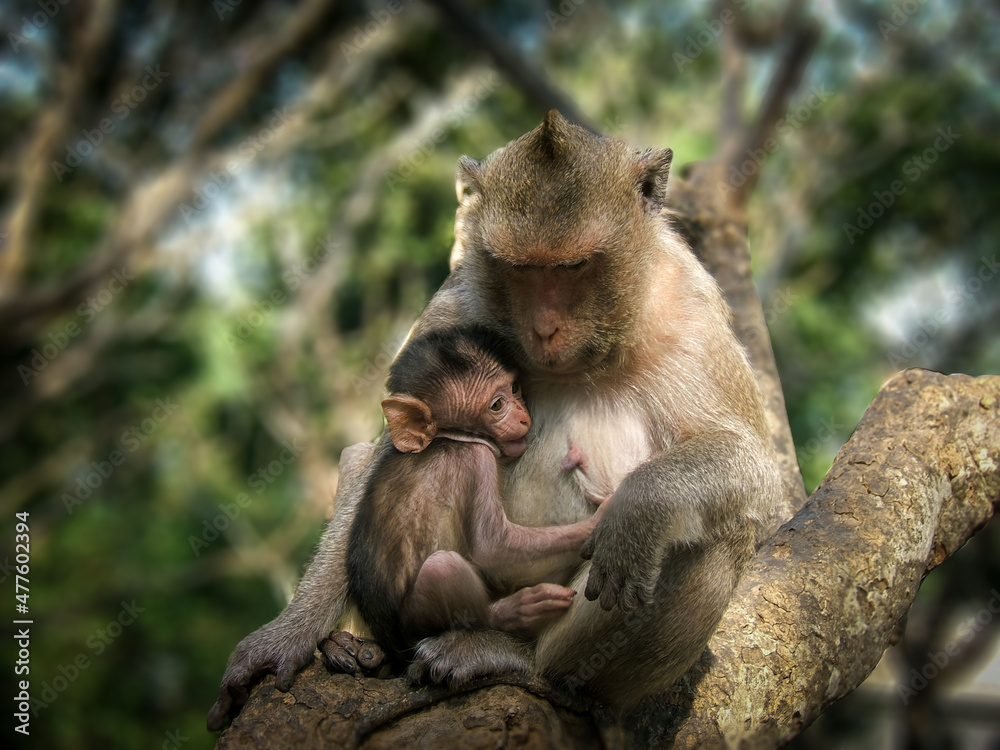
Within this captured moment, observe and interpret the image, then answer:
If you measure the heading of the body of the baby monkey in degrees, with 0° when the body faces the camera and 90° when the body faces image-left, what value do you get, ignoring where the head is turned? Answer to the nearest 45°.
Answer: approximately 270°
